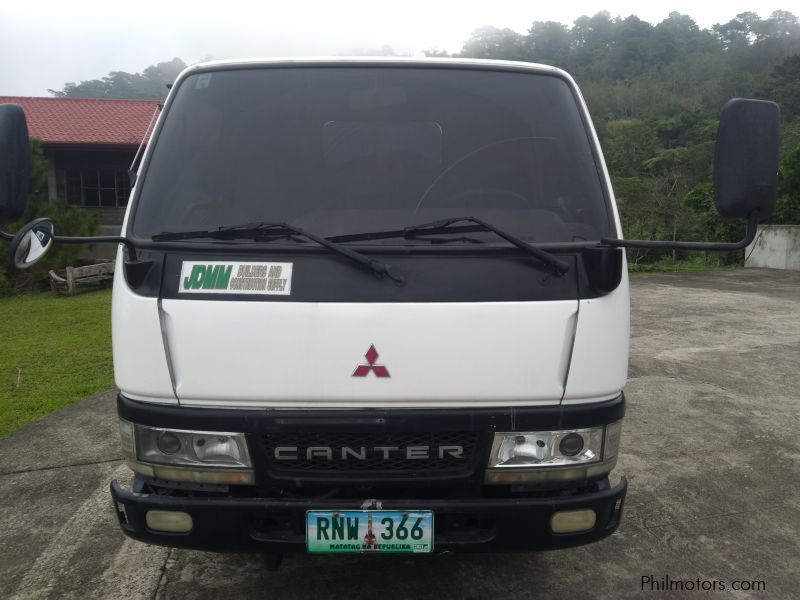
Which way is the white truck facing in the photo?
toward the camera

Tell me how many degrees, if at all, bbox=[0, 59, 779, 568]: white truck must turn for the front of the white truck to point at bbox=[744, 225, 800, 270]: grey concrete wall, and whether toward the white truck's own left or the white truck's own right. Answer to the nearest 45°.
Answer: approximately 135° to the white truck's own left

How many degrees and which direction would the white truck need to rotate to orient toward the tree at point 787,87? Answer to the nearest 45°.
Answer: approximately 135° to its left
